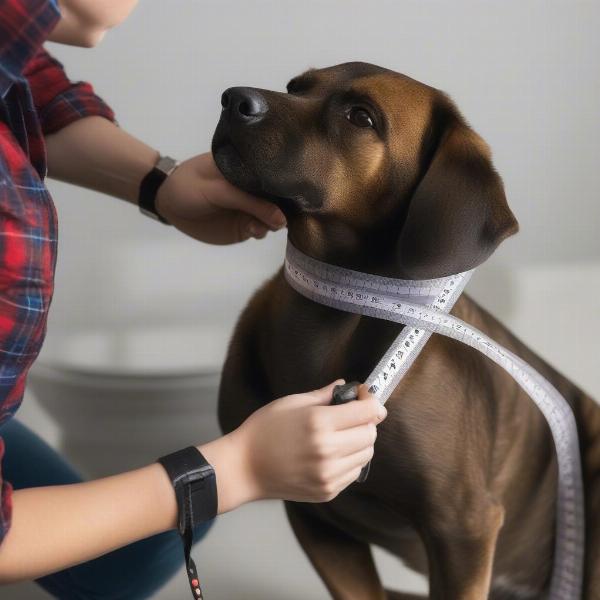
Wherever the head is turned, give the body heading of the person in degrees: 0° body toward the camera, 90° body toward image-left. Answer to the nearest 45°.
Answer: approximately 270°

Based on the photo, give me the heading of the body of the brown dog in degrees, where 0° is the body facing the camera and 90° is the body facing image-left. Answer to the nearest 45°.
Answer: approximately 45°

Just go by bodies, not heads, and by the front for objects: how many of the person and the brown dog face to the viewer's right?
1
